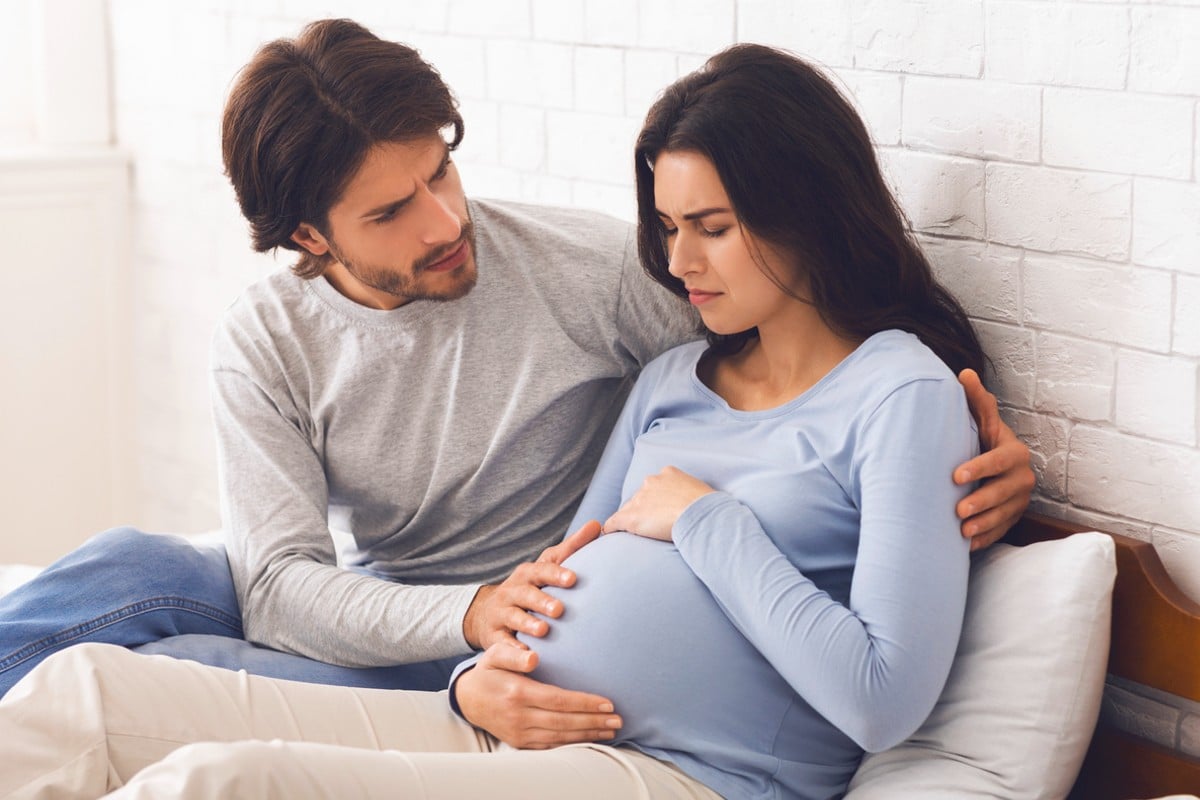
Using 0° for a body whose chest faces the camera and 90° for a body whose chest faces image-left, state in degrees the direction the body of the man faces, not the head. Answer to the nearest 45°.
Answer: approximately 315°

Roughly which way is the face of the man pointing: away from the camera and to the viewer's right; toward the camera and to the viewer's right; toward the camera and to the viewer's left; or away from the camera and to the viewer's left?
toward the camera and to the viewer's right

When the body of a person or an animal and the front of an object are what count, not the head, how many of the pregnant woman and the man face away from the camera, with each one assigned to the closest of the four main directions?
0

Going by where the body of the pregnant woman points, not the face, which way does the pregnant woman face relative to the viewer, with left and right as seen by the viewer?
facing the viewer and to the left of the viewer

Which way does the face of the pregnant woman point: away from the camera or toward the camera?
toward the camera

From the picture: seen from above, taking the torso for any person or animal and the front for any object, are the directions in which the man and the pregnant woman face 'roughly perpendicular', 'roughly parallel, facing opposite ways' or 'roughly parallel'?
roughly perpendicular
